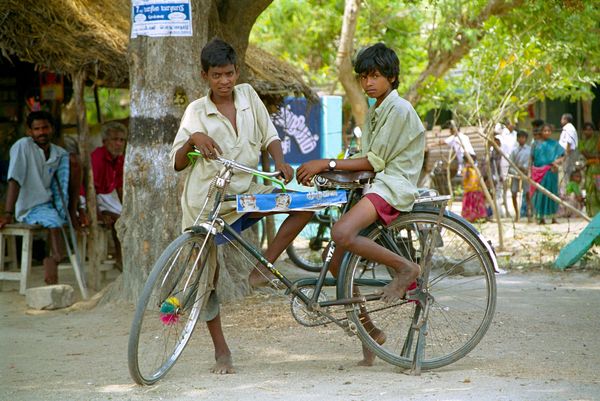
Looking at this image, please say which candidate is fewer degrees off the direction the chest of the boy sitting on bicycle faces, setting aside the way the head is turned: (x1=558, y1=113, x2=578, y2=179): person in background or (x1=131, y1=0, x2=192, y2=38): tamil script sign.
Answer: the tamil script sign

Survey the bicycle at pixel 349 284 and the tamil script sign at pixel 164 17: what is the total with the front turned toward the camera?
1

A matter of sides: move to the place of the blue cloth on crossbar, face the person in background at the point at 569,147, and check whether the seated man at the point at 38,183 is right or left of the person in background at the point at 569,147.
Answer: left

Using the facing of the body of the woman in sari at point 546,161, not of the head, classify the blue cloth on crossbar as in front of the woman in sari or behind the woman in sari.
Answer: in front

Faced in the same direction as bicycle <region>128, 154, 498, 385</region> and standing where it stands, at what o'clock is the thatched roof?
The thatched roof is roughly at 2 o'clock from the bicycle.

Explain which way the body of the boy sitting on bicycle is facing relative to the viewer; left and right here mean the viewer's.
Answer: facing to the left of the viewer

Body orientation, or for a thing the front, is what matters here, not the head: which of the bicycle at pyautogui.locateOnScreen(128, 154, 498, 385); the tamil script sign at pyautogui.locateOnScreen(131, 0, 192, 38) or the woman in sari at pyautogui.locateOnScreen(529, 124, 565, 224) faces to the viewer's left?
the bicycle

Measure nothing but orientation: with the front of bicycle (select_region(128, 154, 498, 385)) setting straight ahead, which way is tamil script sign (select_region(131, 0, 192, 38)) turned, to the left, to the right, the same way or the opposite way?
to the left

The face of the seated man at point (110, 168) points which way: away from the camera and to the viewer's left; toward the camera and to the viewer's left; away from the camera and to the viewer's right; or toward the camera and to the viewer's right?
toward the camera and to the viewer's right
